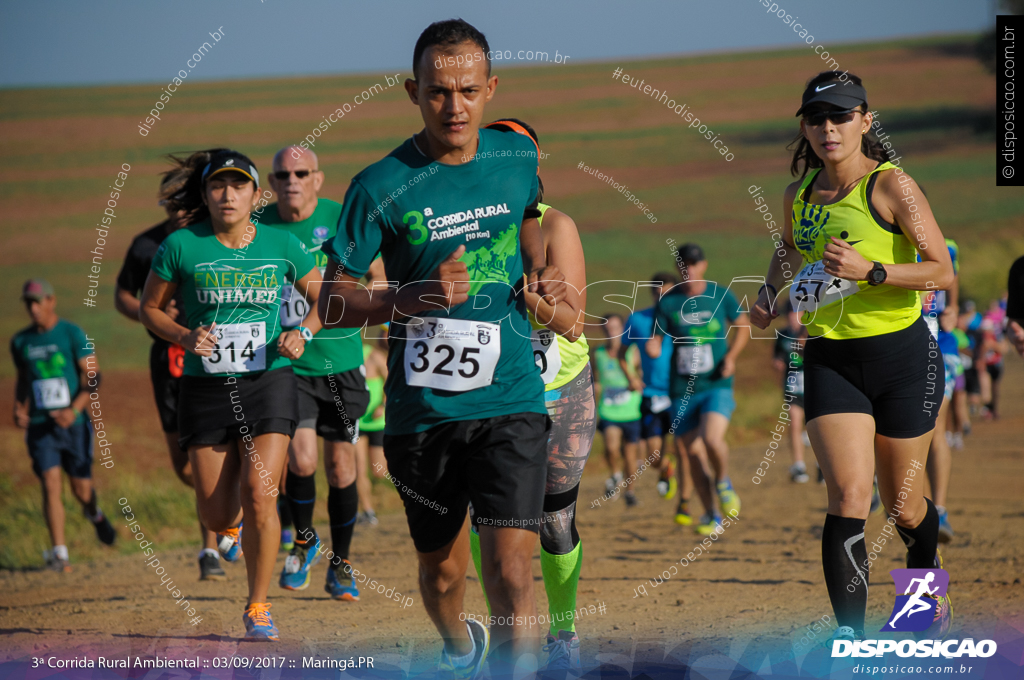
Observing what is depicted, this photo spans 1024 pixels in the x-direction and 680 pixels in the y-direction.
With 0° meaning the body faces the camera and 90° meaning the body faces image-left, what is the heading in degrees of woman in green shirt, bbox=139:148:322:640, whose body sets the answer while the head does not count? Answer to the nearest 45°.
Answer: approximately 0°

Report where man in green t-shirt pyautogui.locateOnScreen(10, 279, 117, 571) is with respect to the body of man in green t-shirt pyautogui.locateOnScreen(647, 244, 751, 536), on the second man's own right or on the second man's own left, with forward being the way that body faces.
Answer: on the second man's own right

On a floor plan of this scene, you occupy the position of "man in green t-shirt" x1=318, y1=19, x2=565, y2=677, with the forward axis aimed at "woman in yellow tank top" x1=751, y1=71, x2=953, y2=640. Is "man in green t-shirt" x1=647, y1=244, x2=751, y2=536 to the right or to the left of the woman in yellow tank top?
left

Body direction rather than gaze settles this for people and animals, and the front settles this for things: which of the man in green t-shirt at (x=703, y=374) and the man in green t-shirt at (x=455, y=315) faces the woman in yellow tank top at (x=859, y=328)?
the man in green t-shirt at (x=703, y=374)

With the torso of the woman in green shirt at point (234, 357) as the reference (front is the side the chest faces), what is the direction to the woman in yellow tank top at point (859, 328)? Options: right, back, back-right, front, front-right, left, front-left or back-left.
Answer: front-left
